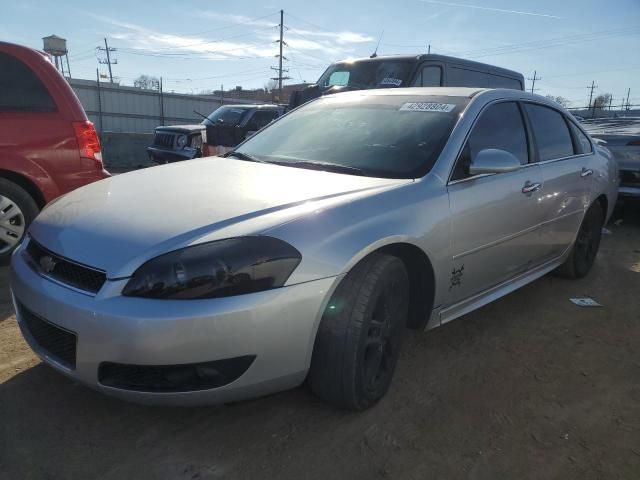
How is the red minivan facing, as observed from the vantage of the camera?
facing to the left of the viewer

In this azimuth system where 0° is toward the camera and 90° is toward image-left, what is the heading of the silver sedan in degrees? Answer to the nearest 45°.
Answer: approximately 45°

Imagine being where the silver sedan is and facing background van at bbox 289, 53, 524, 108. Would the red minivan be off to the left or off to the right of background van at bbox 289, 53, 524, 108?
left

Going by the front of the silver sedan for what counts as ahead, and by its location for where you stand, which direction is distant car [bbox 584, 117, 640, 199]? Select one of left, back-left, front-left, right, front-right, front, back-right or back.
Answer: back

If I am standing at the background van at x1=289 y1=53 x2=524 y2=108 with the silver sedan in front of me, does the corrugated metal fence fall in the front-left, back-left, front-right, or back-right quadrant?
back-right

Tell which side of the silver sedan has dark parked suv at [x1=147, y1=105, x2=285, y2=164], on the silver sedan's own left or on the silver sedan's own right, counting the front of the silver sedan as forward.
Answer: on the silver sedan's own right

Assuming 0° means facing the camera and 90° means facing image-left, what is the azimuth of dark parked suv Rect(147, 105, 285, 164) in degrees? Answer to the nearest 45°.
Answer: approximately 45°

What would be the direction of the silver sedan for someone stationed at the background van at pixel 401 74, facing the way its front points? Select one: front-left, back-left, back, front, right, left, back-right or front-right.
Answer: front-left

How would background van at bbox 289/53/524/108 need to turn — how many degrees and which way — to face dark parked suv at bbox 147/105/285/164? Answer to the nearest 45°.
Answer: approximately 90° to its right

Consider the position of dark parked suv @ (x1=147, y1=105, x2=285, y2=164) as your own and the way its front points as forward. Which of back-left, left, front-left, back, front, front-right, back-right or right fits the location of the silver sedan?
front-left

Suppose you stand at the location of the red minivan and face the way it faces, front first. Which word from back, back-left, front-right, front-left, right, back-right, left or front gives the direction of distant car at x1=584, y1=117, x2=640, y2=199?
back
